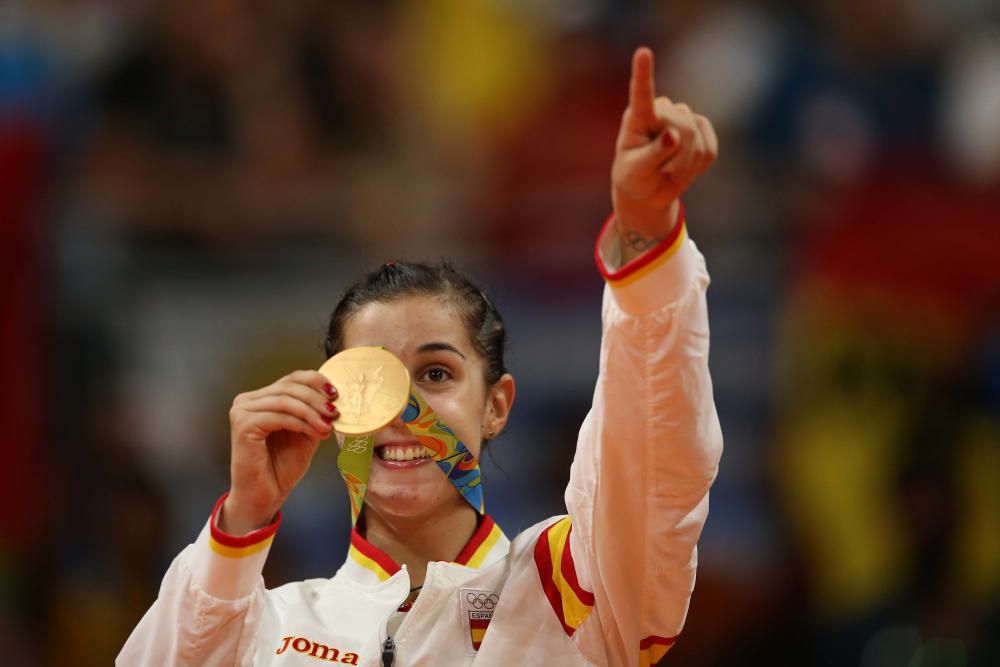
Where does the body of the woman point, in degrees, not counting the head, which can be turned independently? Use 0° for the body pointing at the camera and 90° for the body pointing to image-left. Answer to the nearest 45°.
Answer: approximately 0°
